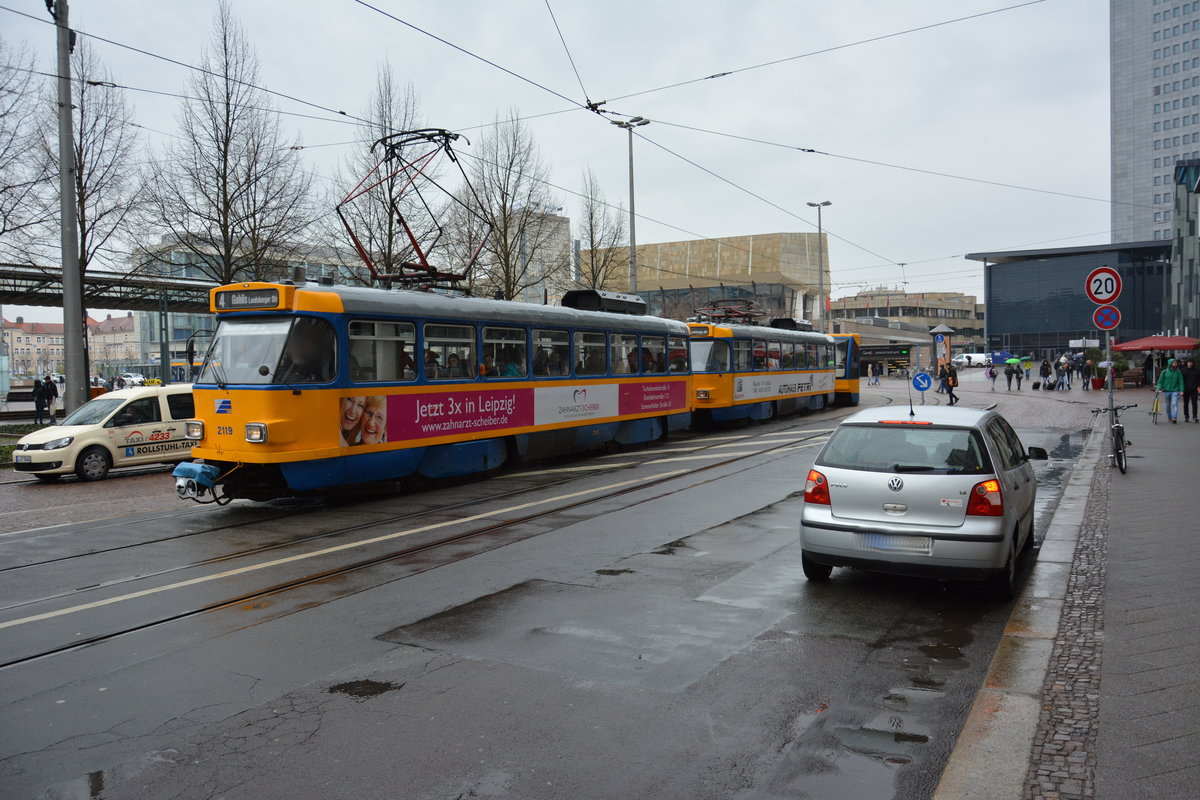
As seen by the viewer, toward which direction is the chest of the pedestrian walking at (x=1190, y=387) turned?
toward the camera

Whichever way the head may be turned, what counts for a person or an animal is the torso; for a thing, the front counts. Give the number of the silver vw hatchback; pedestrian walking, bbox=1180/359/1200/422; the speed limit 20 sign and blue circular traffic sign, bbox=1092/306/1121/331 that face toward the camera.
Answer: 3

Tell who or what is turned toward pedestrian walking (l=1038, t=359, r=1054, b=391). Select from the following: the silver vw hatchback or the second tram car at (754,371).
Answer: the silver vw hatchback

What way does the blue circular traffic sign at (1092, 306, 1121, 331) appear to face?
toward the camera

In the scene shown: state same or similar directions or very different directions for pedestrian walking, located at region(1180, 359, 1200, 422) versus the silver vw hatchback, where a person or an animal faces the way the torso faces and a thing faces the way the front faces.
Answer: very different directions

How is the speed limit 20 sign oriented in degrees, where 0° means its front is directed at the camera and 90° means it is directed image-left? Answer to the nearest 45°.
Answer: approximately 0°

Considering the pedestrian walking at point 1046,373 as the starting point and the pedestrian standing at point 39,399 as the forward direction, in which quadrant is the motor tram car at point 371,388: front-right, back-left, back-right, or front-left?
front-left

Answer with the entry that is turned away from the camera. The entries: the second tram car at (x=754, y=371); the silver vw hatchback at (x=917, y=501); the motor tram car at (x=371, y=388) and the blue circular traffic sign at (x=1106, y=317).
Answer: the silver vw hatchback

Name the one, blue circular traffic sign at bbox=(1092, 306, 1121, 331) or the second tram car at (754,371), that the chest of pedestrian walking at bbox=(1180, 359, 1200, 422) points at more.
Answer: the blue circular traffic sign

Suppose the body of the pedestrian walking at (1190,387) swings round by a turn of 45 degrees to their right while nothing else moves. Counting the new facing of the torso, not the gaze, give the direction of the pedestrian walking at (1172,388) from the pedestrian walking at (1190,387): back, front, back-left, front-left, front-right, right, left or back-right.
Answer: front

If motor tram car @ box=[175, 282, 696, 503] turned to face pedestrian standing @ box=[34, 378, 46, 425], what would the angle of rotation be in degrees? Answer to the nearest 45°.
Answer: approximately 90° to its right

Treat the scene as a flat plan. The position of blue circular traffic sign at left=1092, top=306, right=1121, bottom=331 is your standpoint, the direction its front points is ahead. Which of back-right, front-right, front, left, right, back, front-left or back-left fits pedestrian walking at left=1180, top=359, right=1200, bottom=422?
back

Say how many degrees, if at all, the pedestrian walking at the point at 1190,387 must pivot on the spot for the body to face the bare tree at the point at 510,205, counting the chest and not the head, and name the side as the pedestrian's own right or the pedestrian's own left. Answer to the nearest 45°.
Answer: approximately 90° to the pedestrian's own right

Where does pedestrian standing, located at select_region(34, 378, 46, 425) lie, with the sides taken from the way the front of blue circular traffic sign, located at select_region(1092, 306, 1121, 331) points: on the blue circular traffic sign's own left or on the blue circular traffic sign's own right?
on the blue circular traffic sign's own right
